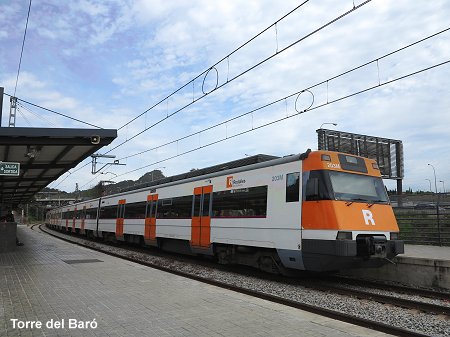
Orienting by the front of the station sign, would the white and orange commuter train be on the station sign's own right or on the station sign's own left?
on the station sign's own left

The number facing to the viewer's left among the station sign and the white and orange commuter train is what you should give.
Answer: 0

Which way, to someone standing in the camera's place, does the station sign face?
facing the viewer

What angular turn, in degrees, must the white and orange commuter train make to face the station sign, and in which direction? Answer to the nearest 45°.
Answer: approximately 135° to its right
